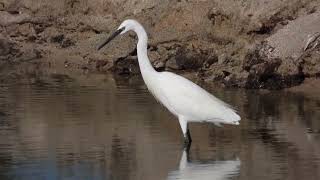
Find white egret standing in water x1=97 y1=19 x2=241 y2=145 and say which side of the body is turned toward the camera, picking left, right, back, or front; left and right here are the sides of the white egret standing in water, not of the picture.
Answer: left
